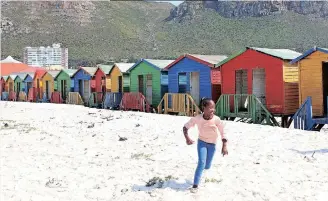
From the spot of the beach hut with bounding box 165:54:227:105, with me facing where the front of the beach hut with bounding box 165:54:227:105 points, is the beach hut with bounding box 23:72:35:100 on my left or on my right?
on my right

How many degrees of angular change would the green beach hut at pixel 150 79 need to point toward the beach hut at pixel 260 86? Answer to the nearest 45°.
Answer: approximately 90° to its left

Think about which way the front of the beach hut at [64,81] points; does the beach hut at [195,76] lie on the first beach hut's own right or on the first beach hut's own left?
on the first beach hut's own left

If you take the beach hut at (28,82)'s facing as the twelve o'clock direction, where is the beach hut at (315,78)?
the beach hut at (315,78) is roughly at 10 o'clock from the beach hut at (28,82).

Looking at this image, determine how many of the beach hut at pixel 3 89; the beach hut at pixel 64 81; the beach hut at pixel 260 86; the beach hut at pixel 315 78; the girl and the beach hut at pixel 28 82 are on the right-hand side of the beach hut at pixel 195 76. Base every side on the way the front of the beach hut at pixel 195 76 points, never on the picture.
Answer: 3

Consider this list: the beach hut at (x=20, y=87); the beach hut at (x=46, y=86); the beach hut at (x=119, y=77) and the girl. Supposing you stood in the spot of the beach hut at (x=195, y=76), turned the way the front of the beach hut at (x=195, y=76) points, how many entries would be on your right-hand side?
3

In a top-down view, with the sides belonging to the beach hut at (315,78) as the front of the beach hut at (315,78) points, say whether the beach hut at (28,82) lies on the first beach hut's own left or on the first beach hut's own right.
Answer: on the first beach hut's own right

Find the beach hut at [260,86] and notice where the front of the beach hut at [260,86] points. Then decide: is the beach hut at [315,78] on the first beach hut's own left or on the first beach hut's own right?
on the first beach hut's own left

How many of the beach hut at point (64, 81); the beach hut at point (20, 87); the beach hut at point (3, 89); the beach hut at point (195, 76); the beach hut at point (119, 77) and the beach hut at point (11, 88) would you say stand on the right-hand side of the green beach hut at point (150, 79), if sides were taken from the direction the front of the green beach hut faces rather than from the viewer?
5

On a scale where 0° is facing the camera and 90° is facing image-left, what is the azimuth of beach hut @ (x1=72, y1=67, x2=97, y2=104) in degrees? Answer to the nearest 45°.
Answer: approximately 45°
